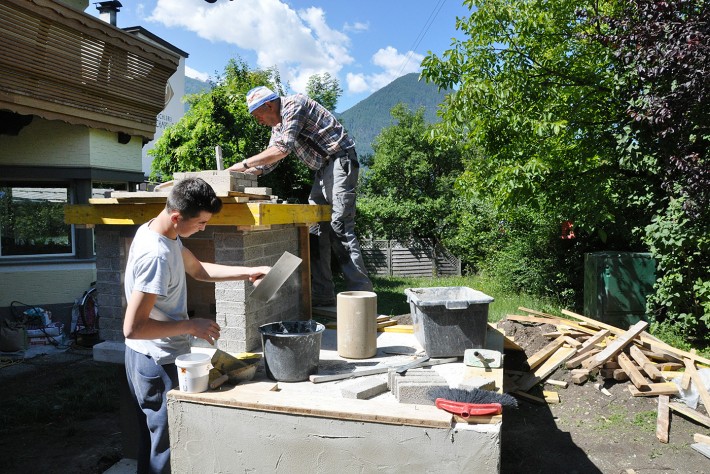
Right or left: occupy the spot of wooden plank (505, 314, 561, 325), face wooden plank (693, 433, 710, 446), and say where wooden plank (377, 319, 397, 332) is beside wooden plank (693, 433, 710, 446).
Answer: right

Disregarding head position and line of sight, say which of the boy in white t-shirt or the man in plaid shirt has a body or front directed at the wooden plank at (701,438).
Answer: the boy in white t-shirt

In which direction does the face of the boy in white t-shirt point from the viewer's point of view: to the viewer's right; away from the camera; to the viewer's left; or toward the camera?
to the viewer's right

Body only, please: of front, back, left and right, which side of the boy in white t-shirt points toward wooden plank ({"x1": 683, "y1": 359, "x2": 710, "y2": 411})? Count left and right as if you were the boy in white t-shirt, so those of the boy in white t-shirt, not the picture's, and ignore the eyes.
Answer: front

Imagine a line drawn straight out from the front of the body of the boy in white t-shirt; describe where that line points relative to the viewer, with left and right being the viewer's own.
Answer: facing to the right of the viewer

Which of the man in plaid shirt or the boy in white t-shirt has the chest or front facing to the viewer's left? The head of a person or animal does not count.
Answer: the man in plaid shirt

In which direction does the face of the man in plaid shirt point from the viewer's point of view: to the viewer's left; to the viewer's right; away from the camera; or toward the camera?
to the viewer's left

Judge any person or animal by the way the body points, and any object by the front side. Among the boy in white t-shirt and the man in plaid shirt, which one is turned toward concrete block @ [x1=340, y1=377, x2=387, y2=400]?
the boy in white t-shirt

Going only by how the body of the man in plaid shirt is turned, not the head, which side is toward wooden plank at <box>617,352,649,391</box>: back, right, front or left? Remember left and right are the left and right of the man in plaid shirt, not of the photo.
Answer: back

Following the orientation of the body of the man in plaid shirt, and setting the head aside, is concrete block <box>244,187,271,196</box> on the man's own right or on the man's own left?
on the man's own left

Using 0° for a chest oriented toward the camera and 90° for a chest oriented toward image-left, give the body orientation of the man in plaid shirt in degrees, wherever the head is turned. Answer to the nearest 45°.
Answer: approximately 90°

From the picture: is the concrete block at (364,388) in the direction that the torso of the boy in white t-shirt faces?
yes

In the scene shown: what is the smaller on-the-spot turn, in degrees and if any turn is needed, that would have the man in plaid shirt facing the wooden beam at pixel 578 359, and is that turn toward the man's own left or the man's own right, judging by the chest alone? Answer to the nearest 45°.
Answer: approximately 180°

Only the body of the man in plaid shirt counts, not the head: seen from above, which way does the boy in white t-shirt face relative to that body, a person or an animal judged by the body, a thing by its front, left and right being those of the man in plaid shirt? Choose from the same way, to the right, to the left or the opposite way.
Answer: the opposite way

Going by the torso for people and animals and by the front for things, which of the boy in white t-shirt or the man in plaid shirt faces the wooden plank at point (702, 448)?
the boy in white t-shirt

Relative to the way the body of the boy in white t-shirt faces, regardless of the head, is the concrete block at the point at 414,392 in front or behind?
in front
